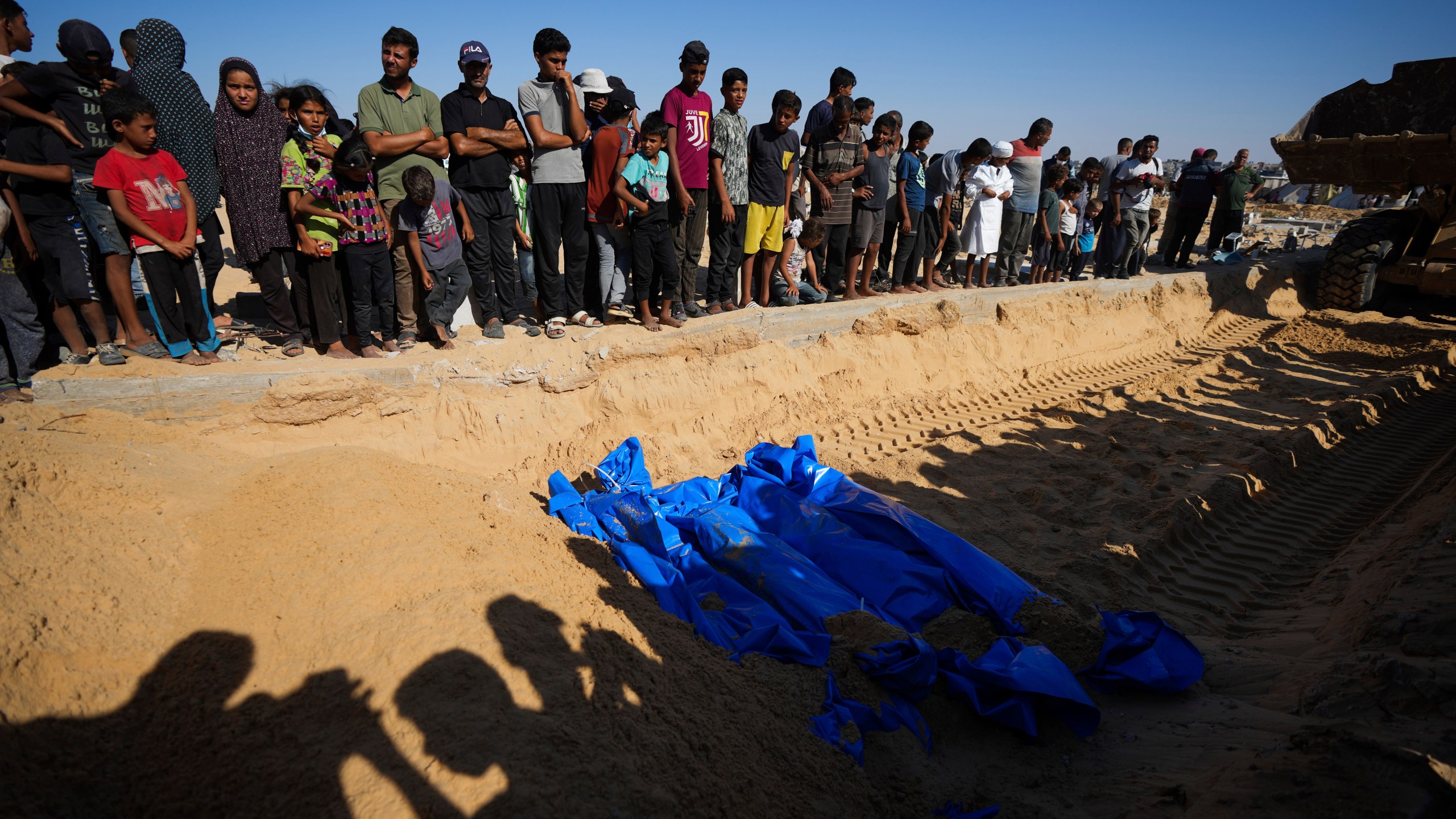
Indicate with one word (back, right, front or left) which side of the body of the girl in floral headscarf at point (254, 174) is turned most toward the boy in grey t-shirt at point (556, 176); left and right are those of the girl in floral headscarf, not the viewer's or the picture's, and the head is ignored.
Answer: left

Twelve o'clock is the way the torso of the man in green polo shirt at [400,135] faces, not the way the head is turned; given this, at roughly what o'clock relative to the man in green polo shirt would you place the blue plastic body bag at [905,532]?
The blue plastic body bag is roughly at 11 o'clock from the man in green polo shirt.

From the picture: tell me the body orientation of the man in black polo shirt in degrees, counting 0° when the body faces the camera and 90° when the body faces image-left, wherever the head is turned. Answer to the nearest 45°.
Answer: approximately 0°

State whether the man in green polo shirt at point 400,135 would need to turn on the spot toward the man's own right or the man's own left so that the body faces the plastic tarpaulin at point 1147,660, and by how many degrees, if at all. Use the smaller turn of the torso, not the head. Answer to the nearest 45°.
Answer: approximately 45° to the man's own left

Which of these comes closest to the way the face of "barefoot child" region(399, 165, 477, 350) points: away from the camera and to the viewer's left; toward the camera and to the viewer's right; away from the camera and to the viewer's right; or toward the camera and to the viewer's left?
toward the camera and to the viewer's right

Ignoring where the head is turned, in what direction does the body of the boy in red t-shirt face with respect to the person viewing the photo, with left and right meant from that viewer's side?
facing the viewer and to the right of the viewer

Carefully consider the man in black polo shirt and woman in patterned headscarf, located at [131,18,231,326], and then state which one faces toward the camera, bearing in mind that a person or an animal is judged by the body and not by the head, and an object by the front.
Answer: the man in black polo shirt

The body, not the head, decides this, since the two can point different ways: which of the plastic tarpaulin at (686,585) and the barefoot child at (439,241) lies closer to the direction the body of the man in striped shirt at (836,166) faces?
the plastic tarpaulin

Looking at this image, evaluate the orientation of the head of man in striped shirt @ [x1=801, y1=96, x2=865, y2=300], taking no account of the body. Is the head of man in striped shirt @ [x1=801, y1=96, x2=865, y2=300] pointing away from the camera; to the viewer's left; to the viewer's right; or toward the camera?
toward the camera

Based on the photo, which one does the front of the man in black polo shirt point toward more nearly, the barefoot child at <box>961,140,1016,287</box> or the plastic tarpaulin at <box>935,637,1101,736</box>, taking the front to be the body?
the plastic tarpaulin

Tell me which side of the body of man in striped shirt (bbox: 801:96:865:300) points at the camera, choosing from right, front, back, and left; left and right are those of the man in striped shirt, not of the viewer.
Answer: front

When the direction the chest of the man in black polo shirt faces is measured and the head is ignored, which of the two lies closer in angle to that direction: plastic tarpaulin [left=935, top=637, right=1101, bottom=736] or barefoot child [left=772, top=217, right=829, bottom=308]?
the plastic tarpaulin

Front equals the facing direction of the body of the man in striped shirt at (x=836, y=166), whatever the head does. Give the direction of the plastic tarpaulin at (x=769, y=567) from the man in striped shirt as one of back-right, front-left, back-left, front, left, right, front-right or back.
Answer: front
